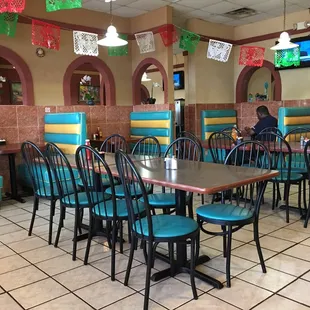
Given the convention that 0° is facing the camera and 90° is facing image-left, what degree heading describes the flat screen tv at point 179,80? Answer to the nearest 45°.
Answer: approximately 45°

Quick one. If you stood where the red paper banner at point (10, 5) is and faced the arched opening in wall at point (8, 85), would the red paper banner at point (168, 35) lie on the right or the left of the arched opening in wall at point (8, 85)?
right

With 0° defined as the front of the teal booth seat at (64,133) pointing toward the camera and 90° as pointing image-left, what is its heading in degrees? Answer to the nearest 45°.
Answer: approximately 45°

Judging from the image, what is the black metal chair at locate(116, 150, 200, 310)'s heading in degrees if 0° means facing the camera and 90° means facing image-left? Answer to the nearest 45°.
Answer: approximately 225°

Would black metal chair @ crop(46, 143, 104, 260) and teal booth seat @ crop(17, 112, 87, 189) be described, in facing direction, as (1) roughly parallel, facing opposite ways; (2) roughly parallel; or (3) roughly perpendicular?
roughly parallel, facing opposite ways

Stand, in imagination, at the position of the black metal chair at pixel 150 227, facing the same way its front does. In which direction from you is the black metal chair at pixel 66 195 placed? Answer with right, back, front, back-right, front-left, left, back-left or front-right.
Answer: left

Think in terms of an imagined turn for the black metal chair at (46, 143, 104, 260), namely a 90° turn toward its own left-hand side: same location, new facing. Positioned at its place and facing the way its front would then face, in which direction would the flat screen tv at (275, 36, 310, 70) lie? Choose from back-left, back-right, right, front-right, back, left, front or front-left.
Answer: right

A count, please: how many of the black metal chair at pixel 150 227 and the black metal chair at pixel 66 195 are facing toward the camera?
0

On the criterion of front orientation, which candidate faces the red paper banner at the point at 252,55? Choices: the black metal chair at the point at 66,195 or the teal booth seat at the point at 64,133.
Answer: the black metal chair

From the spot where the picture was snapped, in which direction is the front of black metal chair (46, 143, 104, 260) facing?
facing away from the viewer and to the right of the viewer

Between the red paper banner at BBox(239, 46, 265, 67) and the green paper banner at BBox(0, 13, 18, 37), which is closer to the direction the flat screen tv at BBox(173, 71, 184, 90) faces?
the green paper banner

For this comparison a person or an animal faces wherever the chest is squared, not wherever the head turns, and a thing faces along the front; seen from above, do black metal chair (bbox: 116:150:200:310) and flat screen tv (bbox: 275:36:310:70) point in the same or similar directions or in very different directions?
very different directions

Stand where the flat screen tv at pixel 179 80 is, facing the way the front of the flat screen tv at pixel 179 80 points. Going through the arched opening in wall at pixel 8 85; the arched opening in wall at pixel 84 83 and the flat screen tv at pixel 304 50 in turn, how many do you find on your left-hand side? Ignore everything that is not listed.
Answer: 1

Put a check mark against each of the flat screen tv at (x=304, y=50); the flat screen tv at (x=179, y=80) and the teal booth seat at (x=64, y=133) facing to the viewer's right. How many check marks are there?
0

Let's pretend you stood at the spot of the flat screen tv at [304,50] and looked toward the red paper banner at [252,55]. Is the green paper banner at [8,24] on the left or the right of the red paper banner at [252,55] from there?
left

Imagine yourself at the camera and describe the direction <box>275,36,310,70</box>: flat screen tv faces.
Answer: facing the viewer and to the left of the viewer

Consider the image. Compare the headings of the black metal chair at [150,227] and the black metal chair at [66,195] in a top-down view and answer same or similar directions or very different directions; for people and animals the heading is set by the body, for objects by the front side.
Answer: same or similar directions
